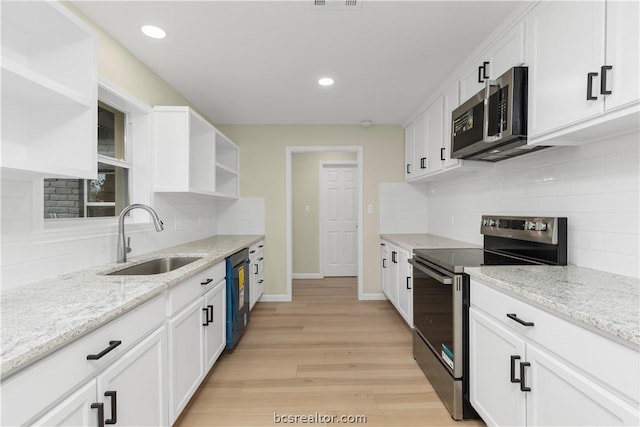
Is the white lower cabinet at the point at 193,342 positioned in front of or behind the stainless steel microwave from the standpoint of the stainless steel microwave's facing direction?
in front

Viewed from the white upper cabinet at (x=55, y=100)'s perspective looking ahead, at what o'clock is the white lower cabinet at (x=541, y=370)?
The white lower cabinet is roughly at 12 o'clock from the white upper cabinet.

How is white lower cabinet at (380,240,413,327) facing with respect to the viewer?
to the viewer's left

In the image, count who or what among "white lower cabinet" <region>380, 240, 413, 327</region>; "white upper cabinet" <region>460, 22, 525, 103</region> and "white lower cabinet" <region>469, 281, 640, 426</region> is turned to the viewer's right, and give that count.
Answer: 0

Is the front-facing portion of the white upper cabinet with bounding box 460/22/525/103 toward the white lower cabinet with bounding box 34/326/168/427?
yes

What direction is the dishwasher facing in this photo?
to the viewer's right

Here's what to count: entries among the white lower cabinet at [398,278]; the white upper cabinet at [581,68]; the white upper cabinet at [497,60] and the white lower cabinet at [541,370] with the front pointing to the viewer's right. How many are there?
0

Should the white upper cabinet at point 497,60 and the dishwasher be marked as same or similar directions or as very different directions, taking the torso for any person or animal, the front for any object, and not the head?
very different directions

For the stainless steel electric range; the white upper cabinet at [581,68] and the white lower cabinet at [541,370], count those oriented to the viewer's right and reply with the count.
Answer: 0

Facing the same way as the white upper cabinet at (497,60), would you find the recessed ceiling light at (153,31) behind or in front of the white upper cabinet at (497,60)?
in front

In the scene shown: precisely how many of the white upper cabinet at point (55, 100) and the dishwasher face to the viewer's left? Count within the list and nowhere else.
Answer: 0

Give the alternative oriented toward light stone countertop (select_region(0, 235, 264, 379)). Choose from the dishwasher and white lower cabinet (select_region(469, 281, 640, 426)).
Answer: the white lower cabinet

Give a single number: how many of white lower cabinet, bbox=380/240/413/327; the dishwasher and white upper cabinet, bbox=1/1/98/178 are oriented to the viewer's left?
1

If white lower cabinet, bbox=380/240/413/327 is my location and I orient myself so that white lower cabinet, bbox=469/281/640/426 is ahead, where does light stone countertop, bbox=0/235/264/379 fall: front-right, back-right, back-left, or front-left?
front-right

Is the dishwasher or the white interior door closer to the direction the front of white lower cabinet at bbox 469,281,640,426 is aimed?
the dishwasher
